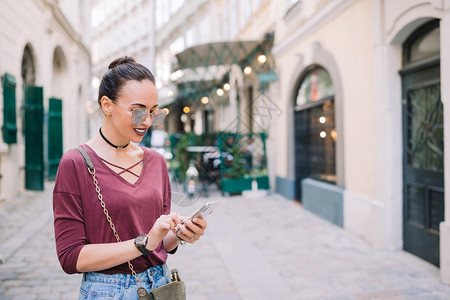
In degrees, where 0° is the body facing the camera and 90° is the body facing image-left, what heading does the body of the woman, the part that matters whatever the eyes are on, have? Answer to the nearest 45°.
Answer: approximately 315°

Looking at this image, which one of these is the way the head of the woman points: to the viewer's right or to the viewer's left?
to the viewer's right
